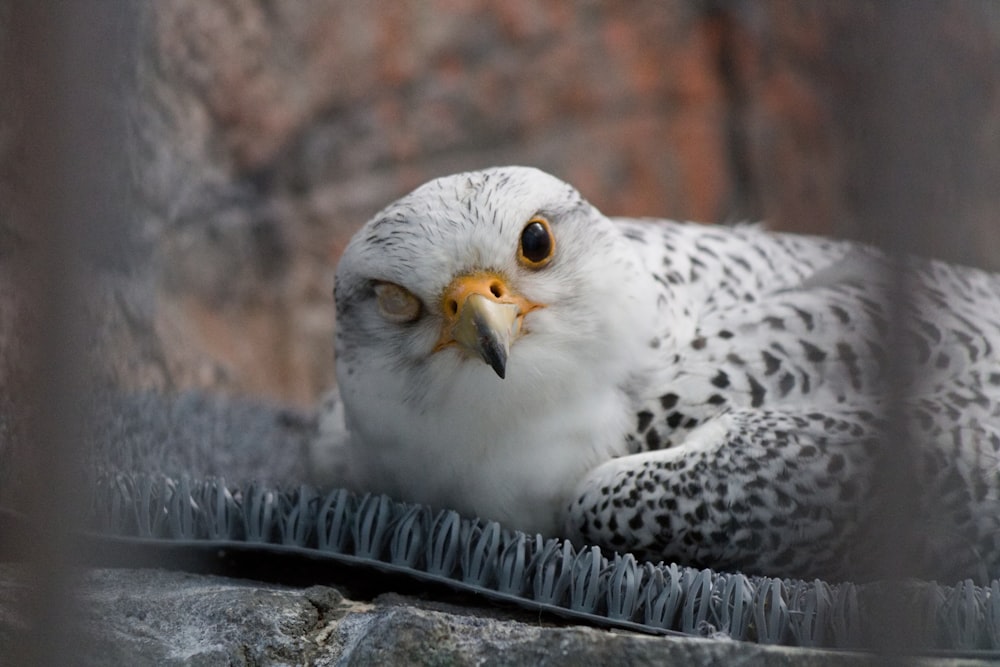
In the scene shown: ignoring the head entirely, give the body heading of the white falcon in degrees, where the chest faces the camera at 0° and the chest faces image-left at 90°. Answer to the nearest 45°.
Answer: approximately 45°

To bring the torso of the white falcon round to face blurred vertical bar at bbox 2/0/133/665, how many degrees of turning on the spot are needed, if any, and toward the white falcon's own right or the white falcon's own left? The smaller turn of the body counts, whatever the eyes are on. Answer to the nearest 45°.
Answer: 0° — it already faces it

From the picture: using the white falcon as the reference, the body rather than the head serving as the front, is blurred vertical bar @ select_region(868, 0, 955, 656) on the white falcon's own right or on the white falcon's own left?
on the white falcon's own left
